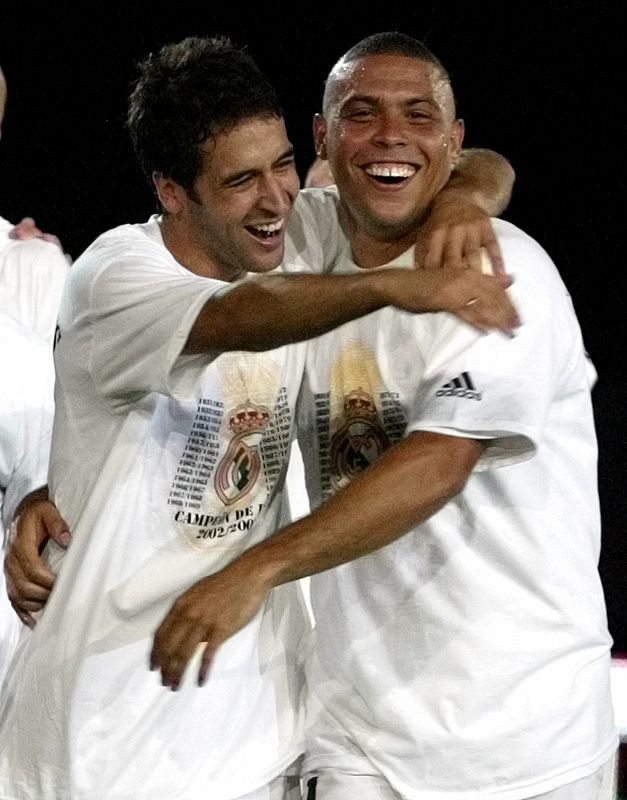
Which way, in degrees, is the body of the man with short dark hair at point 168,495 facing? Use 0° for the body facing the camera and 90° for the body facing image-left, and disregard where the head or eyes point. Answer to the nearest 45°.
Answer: approximately 315°
